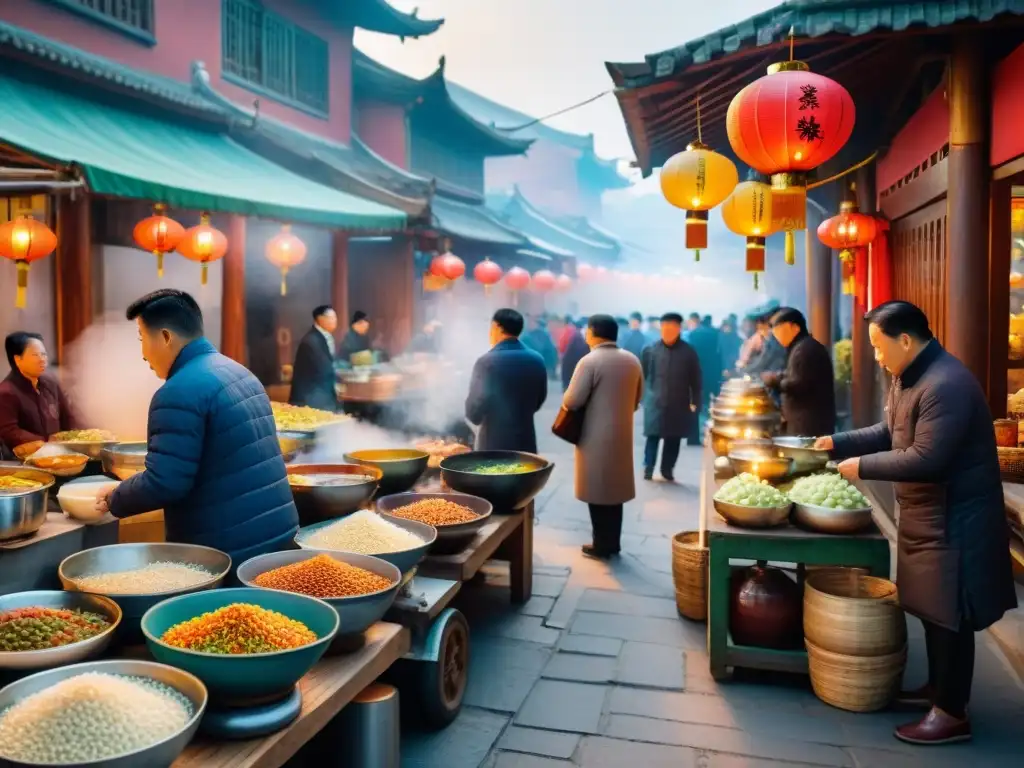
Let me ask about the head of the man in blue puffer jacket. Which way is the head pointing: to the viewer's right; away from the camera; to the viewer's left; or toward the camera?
to the viewer's left

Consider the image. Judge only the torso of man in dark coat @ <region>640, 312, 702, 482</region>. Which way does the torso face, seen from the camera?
toward the camera

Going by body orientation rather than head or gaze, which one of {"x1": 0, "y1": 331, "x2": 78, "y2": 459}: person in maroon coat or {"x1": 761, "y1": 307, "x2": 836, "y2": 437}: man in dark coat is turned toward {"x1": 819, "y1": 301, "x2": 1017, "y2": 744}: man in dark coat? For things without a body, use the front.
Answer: the person in maroon coat

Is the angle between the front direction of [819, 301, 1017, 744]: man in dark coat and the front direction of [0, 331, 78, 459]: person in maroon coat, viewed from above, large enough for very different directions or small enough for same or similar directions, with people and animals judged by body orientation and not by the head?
very different directions

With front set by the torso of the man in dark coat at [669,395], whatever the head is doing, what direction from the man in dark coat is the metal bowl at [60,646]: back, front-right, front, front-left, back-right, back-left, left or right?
front

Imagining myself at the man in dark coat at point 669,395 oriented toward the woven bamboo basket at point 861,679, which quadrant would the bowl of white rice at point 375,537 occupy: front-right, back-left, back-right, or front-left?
front-right

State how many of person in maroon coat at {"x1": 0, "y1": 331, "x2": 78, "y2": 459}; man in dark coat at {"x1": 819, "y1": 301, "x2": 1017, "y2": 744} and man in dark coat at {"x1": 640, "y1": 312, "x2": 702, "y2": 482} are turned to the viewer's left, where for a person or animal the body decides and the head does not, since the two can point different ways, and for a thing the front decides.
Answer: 1

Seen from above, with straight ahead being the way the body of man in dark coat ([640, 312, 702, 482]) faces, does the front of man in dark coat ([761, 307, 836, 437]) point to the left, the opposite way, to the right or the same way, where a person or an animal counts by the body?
to the right

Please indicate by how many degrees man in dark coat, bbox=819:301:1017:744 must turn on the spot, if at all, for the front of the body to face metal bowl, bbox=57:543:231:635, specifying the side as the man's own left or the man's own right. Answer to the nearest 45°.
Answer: approximately 45° to the man's own left

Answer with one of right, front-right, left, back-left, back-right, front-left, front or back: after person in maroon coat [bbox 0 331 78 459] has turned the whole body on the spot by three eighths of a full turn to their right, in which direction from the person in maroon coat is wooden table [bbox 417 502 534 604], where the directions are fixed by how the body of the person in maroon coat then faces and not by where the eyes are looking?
back-left

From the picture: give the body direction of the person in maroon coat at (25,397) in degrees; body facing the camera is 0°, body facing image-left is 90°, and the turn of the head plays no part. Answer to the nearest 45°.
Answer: approximately 315°

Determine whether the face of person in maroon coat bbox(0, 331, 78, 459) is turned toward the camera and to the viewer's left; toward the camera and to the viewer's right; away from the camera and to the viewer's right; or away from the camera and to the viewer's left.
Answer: toward the camera and to the viewer's right

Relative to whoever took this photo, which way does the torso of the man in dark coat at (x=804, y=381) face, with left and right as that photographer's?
facing to the left of the viewer

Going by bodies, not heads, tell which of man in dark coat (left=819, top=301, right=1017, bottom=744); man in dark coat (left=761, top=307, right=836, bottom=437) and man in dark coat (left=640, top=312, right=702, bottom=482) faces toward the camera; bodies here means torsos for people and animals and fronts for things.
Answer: man in dark coat (left=640, top=312, right=702, bottom=482)

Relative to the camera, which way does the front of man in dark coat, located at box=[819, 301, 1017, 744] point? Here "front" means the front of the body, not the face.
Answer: to the viewer's left

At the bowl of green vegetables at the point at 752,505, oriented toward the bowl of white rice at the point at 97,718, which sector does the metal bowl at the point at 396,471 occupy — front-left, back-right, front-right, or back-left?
front-right

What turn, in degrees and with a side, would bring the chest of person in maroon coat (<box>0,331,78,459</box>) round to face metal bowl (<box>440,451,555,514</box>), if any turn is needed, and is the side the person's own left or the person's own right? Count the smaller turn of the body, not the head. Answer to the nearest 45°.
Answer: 0° — they already face it

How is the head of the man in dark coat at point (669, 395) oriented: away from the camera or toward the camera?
toward the camera

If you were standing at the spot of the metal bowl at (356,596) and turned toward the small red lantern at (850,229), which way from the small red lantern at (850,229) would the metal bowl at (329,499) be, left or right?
left
